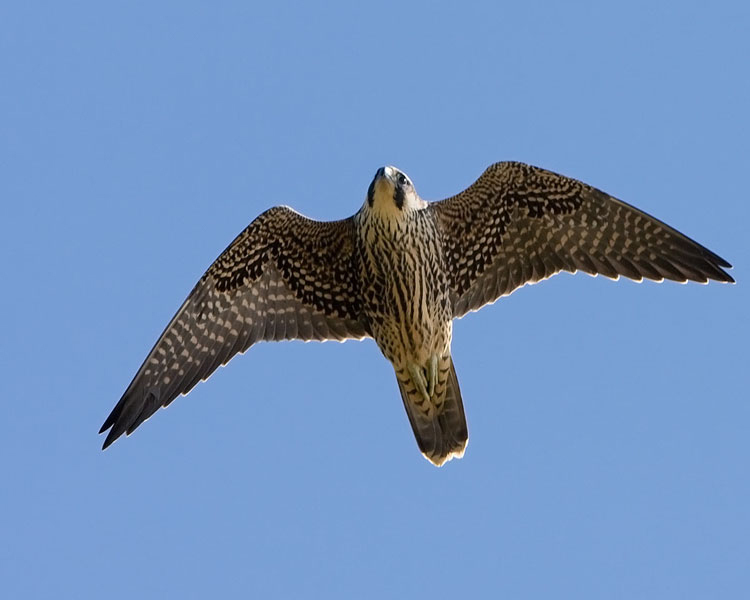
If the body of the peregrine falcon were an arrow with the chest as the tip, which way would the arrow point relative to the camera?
toward the camera
